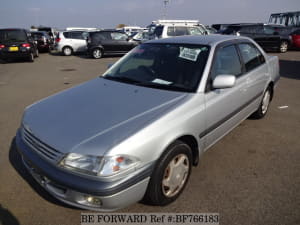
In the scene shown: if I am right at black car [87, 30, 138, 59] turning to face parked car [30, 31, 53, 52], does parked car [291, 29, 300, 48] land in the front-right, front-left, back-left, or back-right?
back-right

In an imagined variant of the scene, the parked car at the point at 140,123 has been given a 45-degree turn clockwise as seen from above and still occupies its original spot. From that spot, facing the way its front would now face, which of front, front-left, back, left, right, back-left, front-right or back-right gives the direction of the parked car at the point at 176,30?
right

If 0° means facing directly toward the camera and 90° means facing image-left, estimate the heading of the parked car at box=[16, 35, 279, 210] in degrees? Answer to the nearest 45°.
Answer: approximately 45°

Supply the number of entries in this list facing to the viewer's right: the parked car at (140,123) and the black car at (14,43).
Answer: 0
